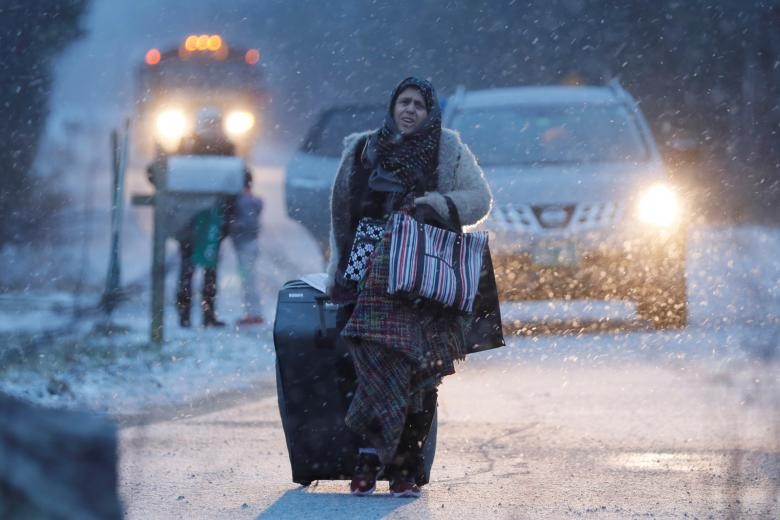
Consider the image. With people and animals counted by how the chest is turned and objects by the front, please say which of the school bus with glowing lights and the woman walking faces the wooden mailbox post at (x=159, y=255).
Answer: the school bus with glowing lights

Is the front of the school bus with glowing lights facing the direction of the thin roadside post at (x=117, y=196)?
yes

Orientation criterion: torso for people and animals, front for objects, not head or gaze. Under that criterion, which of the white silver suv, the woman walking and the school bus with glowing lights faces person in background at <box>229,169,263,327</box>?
the school bus with glowing lights

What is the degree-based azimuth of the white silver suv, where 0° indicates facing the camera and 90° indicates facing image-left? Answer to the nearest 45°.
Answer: approximately 0°

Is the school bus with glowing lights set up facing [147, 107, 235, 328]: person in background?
yes

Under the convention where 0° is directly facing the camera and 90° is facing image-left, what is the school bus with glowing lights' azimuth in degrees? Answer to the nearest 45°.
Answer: approximately 0°

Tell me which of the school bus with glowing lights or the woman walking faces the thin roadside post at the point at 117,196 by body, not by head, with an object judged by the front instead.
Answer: the school bus with glowing lights

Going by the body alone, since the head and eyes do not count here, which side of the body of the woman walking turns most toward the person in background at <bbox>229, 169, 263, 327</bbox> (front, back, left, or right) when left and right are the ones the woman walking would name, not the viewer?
back

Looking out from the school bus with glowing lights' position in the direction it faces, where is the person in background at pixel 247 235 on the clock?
The person in background is roughly at 12 o'clock from the school bus with glowing lights.

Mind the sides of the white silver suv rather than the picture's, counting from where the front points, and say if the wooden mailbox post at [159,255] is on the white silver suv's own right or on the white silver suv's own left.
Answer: on the white silver suv's own right

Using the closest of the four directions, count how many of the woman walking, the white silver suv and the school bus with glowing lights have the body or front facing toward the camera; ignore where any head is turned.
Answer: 3

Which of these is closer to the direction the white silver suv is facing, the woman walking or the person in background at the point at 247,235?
the woman walking
